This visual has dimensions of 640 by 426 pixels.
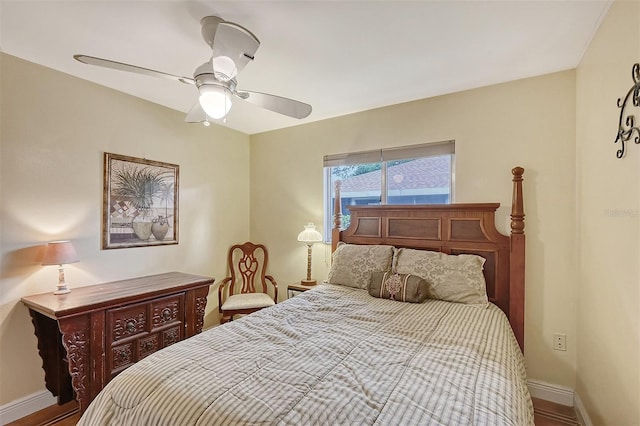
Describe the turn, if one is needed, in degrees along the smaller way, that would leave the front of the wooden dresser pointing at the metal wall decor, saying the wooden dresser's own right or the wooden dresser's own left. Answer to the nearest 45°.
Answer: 0° — it already faces it

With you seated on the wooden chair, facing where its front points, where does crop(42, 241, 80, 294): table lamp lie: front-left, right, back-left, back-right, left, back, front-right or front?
front-right

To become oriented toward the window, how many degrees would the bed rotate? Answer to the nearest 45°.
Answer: approximately 135° to its right

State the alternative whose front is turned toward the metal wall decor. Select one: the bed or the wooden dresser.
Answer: the wooden dresser

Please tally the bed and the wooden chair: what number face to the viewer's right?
0

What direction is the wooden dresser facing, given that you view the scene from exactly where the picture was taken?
facing the viewer and to the right of the viewer

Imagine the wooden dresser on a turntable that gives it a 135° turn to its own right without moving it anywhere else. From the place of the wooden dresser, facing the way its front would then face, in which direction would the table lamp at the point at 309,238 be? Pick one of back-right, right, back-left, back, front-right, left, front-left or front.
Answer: back

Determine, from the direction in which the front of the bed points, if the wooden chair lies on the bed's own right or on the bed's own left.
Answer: on the bed's own right

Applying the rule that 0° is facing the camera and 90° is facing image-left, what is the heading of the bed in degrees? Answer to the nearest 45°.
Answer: approximately 45°

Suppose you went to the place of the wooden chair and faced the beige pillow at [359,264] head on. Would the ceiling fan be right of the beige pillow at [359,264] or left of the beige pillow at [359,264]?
right

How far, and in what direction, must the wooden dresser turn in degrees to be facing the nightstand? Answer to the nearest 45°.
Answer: approximately 45° to its left

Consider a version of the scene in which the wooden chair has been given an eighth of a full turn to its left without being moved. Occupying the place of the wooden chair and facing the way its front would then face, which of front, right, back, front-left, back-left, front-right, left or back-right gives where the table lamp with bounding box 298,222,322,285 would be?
front

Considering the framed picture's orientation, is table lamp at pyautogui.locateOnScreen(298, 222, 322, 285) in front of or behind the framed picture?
in front

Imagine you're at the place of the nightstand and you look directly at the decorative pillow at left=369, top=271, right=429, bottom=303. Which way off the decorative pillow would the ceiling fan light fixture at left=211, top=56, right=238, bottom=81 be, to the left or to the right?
right

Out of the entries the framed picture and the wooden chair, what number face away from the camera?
0
